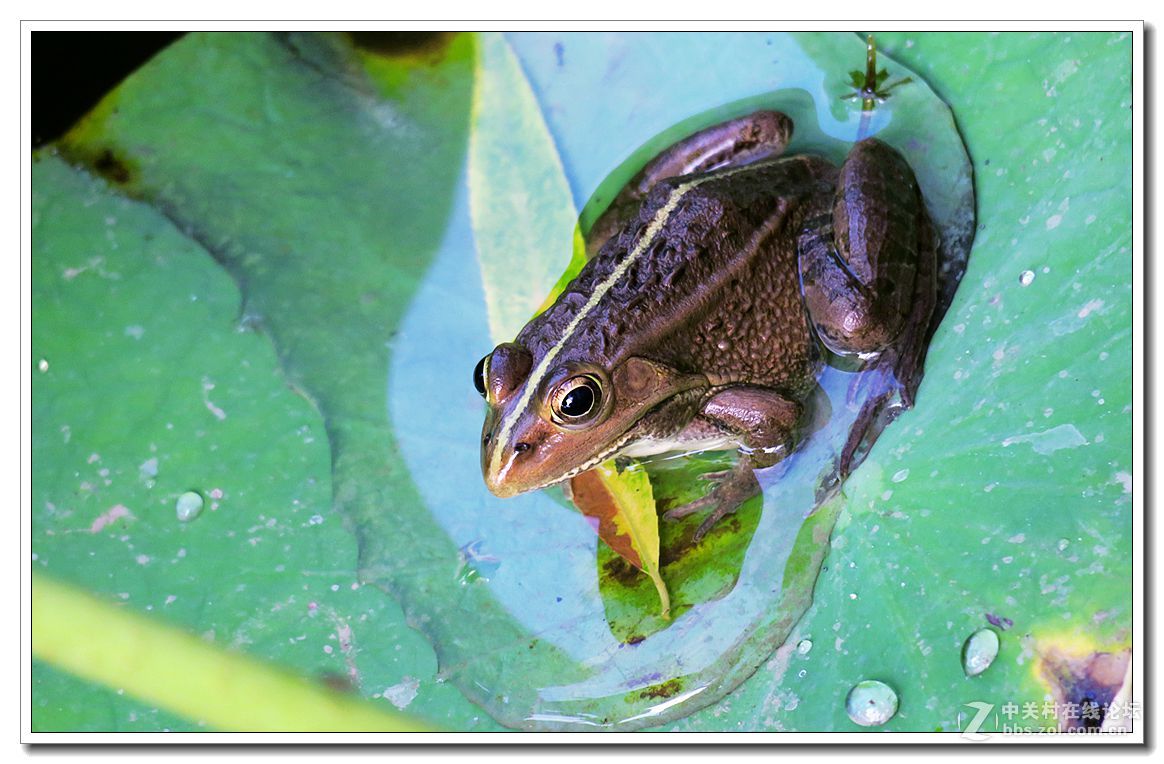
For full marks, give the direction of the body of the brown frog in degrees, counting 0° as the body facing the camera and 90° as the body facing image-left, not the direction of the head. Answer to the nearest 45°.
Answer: approximately 45°
